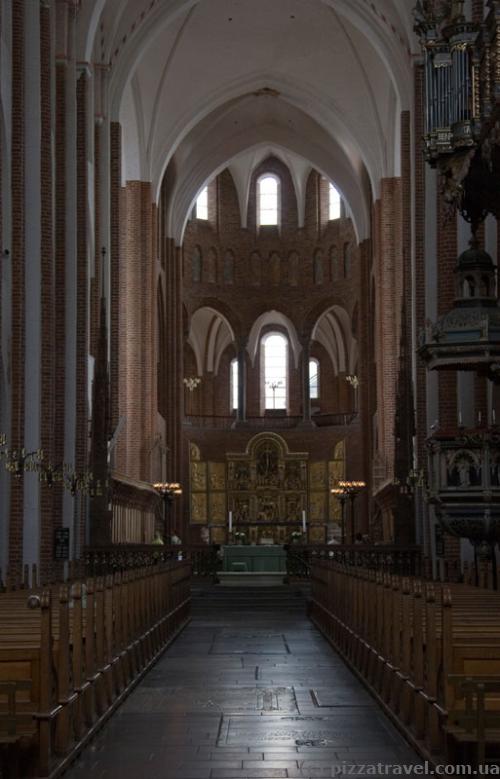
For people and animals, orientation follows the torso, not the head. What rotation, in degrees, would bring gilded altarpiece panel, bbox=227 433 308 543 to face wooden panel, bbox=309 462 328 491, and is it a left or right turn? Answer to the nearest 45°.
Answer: approximately 90° to its left

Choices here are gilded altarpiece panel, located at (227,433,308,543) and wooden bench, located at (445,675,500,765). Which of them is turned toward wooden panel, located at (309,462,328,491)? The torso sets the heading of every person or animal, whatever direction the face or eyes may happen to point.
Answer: the wooden bench

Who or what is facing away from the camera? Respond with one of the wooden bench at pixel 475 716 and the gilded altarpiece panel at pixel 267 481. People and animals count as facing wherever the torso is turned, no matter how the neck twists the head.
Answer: the wooden bench

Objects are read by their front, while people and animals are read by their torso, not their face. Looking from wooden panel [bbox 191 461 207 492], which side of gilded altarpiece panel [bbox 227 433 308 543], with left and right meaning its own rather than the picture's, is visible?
right

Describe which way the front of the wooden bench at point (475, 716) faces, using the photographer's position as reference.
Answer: facing away from the viewer

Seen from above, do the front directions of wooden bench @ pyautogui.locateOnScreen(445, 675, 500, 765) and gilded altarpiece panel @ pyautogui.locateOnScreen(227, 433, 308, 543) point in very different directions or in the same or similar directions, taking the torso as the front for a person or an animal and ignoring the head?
very different directions

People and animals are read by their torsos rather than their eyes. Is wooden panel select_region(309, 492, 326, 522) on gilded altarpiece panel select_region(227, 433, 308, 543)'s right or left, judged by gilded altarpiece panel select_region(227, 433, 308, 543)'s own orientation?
on its left

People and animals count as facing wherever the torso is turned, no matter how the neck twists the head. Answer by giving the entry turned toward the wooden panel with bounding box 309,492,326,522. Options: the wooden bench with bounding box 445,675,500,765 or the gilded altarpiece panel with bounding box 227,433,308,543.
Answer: the wooden bench

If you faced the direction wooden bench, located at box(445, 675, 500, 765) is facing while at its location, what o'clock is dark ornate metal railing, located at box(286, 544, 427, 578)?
The dark ornate metal railing is roughly at 12 o'clock from the wooden bench.

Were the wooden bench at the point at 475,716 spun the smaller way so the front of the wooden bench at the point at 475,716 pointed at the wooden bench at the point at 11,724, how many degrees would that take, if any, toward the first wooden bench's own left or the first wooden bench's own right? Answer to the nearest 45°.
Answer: approximately 90° to the first wooden bench's own left

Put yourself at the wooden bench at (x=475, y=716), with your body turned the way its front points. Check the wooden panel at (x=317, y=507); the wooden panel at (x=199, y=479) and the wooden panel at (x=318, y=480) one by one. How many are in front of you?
3

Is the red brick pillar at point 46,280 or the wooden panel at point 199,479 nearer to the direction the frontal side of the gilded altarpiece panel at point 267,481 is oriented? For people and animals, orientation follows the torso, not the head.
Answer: the red brick pillar
